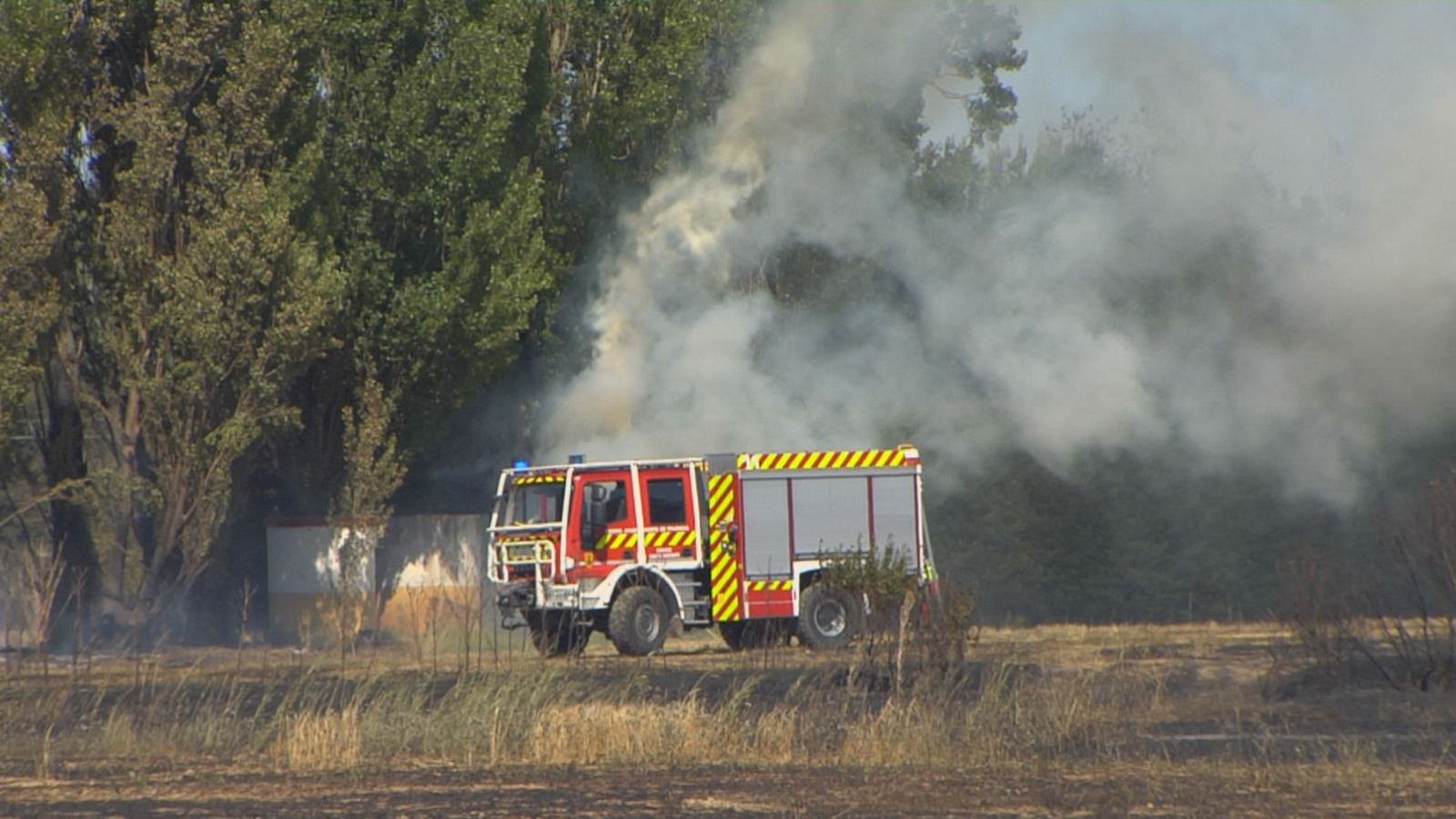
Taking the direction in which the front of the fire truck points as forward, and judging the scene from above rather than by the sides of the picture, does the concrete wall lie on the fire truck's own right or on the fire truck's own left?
on the fire truck's own right

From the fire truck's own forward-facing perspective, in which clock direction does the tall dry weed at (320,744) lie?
The tall dry weed is roughly at 11 o'clock from the fire truck.

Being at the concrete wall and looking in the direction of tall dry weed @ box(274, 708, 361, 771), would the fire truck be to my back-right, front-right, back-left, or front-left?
front-left

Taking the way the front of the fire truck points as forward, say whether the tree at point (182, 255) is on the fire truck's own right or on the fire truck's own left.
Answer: on the fire truck's own right

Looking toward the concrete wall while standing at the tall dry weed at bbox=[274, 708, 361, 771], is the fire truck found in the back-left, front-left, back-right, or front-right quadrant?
front-right

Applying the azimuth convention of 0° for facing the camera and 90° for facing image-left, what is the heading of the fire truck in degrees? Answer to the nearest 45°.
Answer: approximately 45°
